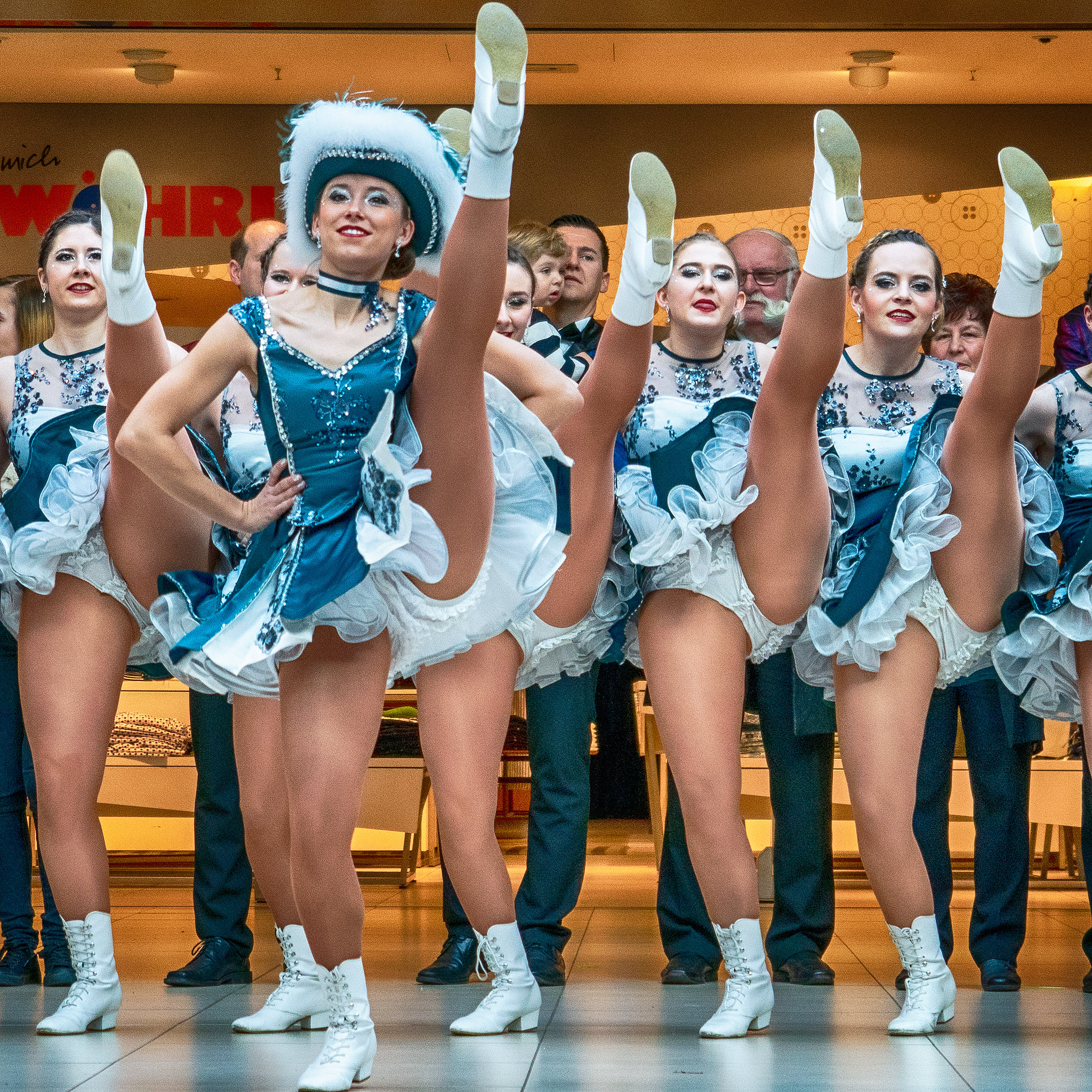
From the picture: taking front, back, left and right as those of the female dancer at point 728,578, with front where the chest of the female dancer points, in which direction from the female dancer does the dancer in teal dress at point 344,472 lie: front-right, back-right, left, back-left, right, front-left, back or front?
front-right

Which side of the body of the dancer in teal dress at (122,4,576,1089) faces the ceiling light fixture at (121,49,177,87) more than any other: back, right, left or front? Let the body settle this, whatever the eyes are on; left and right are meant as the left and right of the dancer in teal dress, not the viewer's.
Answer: back

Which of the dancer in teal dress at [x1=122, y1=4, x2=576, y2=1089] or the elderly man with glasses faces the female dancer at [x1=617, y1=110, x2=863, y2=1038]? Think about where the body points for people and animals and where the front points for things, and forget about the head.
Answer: the elderly man with glasses

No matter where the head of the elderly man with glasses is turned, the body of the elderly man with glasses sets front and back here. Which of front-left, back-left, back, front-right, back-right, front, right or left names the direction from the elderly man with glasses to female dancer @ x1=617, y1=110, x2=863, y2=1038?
front

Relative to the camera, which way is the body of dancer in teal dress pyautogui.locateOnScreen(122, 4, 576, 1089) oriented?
toward the camera

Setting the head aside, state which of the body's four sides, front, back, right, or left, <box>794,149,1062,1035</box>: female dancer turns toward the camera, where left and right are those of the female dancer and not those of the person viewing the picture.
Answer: front

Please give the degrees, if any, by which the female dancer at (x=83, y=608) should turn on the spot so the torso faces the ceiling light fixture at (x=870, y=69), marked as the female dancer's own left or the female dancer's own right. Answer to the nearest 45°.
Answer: approximately 135° to the female dancer's own left

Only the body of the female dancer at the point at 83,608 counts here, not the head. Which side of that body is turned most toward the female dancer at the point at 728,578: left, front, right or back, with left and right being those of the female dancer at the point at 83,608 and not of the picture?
left

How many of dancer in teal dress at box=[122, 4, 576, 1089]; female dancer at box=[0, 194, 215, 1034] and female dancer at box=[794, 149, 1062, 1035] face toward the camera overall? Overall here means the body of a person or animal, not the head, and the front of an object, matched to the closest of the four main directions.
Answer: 3

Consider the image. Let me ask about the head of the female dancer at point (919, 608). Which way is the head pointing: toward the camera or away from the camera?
toward the camera

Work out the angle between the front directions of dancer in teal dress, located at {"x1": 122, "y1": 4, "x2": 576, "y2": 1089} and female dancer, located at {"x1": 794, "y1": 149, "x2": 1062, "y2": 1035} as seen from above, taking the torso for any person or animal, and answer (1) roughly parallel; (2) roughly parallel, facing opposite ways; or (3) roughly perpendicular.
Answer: roughly parallel

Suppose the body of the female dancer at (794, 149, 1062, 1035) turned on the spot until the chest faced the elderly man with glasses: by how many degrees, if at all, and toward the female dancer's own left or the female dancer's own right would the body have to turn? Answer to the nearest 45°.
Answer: approximately 135° to the female dancer's own right

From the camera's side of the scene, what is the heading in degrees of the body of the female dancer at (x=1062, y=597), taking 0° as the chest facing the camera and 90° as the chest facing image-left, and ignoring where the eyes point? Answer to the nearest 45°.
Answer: approximately 0°

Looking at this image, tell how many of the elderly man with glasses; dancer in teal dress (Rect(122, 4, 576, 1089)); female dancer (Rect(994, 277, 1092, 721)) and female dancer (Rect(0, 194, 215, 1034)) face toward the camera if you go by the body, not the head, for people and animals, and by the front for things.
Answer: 4

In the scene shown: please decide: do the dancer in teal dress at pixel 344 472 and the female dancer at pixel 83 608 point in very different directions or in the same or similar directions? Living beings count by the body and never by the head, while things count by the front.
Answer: same or similar directions
